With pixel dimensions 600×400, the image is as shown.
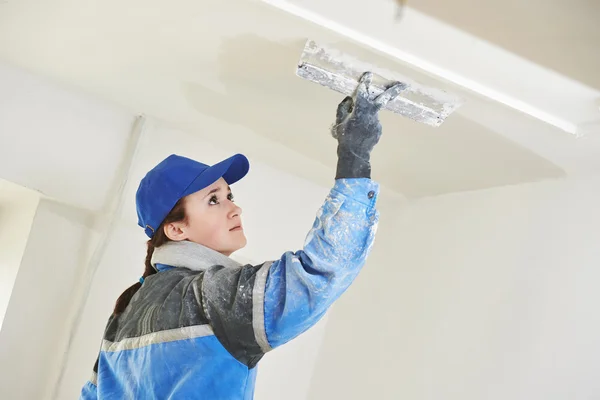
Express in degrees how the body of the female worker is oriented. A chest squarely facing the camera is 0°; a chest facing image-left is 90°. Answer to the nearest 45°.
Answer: approximately 225°
